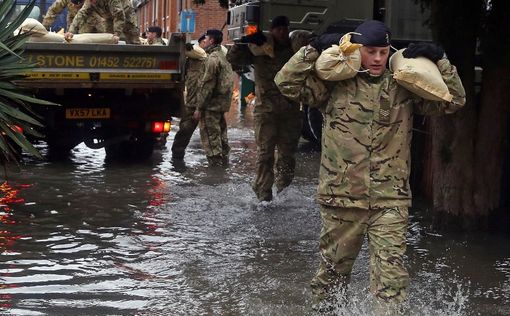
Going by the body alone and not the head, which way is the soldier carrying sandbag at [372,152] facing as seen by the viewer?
toward the camera

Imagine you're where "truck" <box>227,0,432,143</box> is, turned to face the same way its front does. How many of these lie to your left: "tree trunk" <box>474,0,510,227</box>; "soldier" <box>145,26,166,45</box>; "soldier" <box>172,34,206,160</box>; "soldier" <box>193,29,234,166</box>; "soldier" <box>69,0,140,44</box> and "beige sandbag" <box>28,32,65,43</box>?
1

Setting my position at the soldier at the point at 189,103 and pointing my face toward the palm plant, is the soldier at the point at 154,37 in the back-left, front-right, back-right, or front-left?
back-right

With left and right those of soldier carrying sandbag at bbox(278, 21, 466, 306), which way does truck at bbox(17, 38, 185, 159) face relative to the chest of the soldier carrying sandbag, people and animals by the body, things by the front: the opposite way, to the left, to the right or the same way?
the opposite way

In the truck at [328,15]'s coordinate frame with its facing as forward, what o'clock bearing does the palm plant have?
The palm plant is roughly at 12 o'clock from the truck.

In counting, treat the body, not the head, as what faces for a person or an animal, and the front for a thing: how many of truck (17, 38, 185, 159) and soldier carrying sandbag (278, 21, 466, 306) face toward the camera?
1

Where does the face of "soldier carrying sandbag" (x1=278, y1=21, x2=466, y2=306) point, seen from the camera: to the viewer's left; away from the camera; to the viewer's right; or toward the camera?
toward the camera

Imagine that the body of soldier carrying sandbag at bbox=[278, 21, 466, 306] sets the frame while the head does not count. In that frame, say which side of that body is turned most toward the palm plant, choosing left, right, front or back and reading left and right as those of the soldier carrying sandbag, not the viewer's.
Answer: right

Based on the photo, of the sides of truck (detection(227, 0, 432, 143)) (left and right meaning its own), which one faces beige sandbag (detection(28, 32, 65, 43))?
right

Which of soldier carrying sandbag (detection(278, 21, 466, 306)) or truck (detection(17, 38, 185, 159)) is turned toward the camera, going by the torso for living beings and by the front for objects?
the soldier carrying sandbag

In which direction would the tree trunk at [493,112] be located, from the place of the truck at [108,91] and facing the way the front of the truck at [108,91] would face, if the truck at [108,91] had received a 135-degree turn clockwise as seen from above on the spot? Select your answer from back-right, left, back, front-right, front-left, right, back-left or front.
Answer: front

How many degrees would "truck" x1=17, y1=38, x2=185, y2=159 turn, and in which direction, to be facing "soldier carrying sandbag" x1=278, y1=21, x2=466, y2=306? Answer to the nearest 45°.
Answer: approximately 180°

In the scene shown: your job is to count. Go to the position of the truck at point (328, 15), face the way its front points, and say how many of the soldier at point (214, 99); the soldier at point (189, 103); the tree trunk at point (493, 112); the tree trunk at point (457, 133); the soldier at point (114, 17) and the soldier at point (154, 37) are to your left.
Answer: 2

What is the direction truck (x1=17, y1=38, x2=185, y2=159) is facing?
away from the camera

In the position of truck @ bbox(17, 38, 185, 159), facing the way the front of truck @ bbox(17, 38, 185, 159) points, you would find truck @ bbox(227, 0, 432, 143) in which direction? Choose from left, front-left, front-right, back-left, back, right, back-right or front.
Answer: back-right

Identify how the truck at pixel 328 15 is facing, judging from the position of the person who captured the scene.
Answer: facing the viewer and to the left of the viewer

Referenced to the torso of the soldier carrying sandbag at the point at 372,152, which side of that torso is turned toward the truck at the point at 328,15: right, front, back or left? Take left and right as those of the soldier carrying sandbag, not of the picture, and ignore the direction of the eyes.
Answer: back
